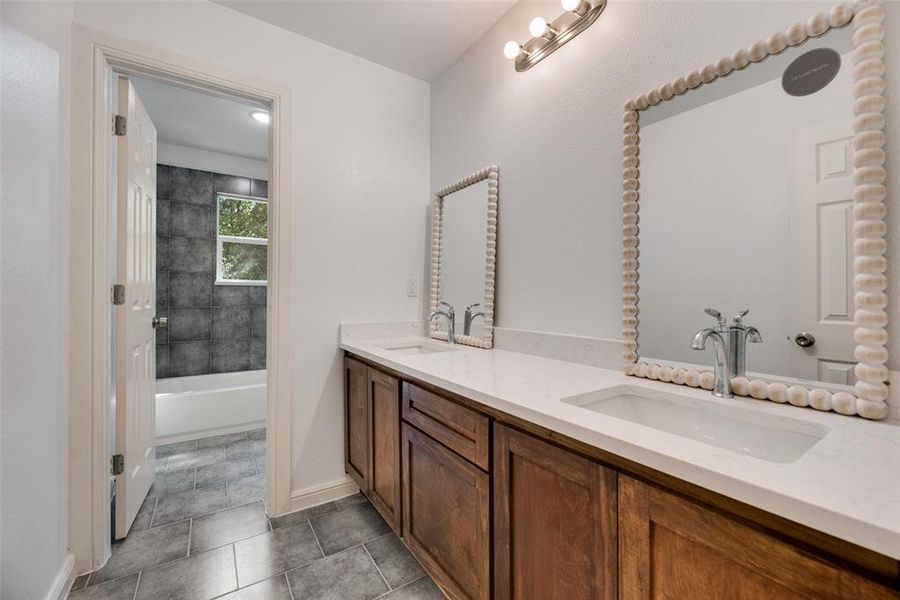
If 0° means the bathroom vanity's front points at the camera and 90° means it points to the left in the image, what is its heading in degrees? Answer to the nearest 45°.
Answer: approximately 45°

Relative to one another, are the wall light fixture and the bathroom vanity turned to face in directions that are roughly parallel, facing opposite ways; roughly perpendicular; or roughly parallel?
roughly parallel

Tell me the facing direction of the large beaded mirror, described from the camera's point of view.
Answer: facing the viewer and to the left of the viewer

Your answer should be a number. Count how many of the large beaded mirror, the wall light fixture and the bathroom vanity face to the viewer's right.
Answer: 0

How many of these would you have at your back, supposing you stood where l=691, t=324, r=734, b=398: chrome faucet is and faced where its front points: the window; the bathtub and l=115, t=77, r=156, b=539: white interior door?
0

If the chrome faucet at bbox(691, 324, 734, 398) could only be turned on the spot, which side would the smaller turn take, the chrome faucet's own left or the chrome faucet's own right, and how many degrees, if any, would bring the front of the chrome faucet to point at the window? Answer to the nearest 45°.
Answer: approximately 45° to the chrome faucet's own right

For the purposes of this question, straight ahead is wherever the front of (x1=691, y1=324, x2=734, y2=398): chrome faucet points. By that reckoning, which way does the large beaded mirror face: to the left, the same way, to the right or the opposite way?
the same way

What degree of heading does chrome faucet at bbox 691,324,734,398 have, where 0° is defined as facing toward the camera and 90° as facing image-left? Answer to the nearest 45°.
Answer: approximately 45°

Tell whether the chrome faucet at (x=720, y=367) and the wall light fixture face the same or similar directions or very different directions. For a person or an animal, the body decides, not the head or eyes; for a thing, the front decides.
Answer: same or similar directions
